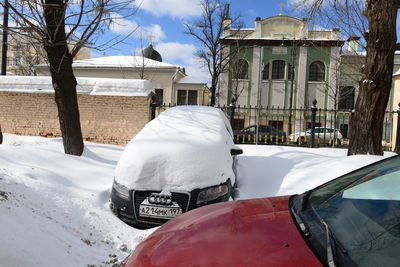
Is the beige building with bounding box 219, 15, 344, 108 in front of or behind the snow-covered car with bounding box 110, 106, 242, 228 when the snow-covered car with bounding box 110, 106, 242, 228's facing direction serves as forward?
behind

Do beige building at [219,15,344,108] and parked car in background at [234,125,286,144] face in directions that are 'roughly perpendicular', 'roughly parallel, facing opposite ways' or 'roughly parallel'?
roughly perpendicular

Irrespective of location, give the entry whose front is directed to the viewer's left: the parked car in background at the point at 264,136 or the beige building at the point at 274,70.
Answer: the parked car in background

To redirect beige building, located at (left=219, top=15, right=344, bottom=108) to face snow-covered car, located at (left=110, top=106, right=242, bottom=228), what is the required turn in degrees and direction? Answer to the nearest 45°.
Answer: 0° — it already faces it

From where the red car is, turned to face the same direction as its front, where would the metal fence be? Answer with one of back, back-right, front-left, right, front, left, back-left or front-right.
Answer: back-right

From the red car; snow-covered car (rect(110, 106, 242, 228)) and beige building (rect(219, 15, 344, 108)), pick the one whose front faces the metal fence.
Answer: the beige building

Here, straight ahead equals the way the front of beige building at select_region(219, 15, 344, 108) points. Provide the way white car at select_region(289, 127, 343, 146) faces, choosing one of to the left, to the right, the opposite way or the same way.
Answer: to the right

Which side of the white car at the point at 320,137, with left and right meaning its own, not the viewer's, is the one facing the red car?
left

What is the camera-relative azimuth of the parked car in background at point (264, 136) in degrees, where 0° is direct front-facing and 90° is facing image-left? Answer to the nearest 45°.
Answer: approximately 90°

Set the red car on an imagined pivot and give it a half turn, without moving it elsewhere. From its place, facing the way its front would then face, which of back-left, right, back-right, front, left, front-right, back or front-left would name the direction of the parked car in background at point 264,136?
front-left

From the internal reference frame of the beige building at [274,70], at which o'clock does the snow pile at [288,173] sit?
The snow pile is roughly at 12 o'clock from the beige building.

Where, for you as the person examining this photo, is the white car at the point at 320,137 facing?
facing to the left of the viewer

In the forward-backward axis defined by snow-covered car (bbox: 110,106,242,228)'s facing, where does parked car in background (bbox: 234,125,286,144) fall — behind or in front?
behind

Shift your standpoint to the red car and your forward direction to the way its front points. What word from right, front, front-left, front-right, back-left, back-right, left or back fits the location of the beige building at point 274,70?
back-right
